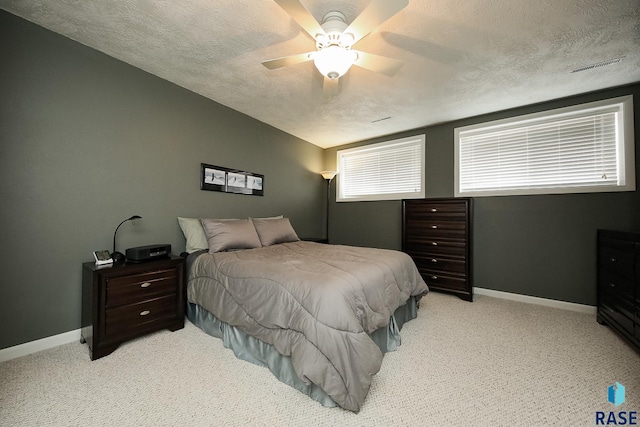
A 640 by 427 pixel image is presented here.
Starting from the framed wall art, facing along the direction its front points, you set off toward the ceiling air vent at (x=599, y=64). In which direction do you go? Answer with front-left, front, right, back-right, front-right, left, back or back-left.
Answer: front

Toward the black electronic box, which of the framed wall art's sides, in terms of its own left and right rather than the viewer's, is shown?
right

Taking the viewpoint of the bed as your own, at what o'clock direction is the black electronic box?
The black electronic box is roughly at 5 o'clock from the bed.

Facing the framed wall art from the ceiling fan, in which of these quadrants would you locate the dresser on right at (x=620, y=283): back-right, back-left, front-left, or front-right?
back-right

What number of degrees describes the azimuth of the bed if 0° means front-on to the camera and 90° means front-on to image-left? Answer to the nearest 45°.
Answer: approximately 315°

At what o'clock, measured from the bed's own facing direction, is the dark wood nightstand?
The dark wood nightstand is roughly at 5 o'clock from the bed.

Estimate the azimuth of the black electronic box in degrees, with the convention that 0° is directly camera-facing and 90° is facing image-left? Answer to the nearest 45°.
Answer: approximately 315°

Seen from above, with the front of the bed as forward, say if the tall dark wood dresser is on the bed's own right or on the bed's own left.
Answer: on the bed's own left

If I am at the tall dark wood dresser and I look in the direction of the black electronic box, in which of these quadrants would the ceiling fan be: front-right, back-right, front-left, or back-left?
front-left

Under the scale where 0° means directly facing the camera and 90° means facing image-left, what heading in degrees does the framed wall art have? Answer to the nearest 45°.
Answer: approximately 315°

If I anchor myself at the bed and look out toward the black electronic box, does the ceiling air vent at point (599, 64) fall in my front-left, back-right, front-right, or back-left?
back-right

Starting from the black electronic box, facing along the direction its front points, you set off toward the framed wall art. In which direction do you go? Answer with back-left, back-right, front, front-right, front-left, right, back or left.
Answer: left

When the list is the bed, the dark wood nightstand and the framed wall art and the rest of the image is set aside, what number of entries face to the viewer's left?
0

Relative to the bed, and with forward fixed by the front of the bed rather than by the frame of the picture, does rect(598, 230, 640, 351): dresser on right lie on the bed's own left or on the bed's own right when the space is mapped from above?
on the bed's own left

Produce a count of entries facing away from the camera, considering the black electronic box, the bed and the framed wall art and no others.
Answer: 0

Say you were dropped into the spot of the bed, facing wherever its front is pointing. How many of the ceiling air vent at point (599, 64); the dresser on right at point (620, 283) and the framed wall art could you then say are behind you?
1

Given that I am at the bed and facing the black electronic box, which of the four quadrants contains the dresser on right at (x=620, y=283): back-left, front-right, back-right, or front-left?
back-right
